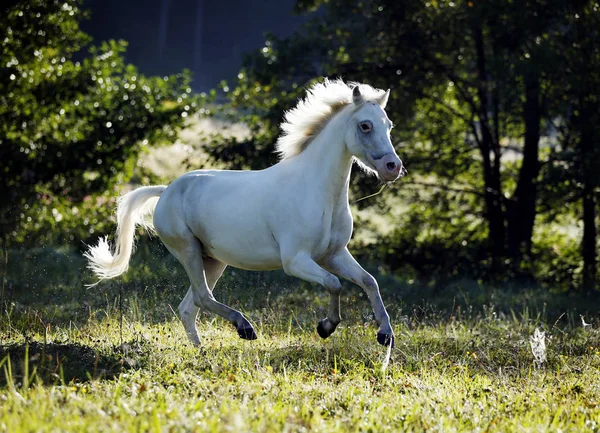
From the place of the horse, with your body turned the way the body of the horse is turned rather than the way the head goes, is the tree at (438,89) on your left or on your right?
on your left

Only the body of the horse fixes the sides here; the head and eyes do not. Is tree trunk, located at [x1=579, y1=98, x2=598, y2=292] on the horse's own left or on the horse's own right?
on the horse's own left

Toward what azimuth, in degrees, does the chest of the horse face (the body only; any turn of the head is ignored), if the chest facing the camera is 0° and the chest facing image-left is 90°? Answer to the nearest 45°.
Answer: approximately 315°
